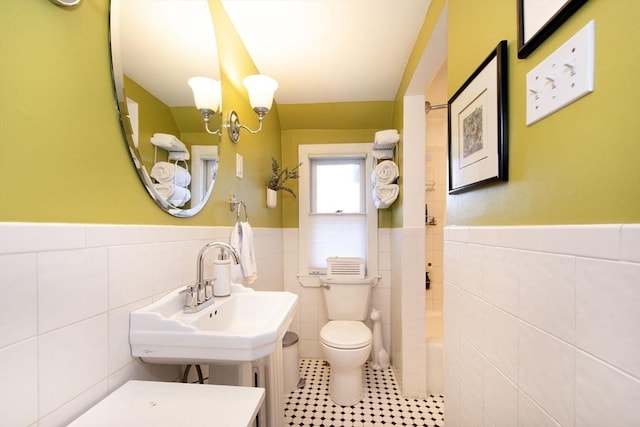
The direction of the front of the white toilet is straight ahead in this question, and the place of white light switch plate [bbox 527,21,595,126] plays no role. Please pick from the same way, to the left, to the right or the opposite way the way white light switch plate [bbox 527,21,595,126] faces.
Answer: to the right

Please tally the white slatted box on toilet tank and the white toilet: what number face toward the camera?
2

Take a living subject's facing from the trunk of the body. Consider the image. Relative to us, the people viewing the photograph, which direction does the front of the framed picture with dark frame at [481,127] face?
facing the viewer and to the left of the viewer

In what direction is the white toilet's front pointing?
toward the camera

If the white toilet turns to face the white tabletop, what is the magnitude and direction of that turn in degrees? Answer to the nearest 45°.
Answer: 0° — it already faces it

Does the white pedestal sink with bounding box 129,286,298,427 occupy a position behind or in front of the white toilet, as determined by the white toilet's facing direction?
in front

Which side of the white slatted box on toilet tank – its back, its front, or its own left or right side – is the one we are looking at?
front

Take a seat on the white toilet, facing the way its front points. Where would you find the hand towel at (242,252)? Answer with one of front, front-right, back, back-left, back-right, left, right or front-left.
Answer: front-right

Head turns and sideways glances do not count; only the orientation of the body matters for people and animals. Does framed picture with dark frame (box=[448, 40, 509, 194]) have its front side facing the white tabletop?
yes
